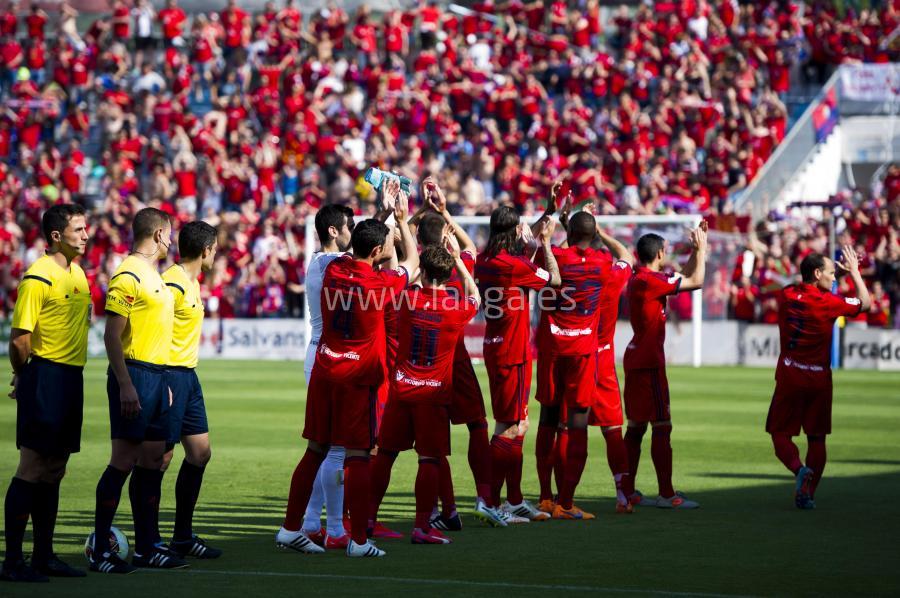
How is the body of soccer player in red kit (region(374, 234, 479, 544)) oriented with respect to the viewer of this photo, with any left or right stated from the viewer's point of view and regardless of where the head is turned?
facing away from the viewer and to the right of the viewer

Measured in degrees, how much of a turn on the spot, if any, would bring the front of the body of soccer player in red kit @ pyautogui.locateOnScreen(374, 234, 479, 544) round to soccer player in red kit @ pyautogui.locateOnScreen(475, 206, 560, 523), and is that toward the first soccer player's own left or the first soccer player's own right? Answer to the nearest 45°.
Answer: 0° — they already face them

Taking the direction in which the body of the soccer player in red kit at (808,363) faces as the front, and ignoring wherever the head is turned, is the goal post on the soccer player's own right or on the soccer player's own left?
on the soccer player's own left

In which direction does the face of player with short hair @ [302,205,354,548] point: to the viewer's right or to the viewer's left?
to the viewer's right

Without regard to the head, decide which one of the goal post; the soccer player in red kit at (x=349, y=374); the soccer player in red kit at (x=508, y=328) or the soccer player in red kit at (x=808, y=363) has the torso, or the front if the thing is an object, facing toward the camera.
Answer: the goal post

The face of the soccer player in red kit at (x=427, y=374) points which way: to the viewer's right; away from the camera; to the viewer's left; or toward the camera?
away from the camera

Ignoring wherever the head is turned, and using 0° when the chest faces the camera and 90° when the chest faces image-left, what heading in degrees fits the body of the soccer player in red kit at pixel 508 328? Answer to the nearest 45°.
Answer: approximately 225°

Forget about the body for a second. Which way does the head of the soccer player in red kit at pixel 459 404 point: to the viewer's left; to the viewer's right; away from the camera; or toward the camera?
away from the camera
